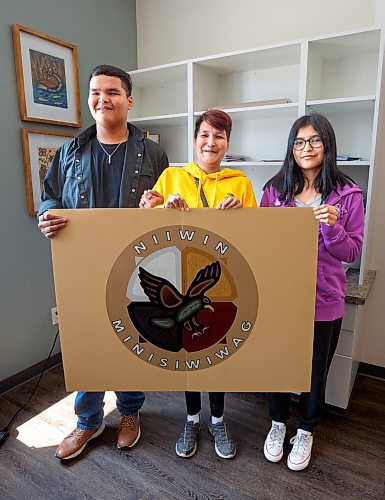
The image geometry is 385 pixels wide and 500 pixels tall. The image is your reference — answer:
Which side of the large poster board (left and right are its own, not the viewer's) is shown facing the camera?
front

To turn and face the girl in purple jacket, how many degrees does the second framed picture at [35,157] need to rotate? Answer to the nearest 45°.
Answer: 0° — it already faces them

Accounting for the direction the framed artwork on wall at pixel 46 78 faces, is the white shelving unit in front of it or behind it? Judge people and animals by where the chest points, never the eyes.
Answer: in front

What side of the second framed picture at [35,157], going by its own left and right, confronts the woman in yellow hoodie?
front

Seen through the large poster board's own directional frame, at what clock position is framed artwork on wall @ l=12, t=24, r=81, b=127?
The framed artwork on wall is roughly at 5 o'clock from the large poster board.

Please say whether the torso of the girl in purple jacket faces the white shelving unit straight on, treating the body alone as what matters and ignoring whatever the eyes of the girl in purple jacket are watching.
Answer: no

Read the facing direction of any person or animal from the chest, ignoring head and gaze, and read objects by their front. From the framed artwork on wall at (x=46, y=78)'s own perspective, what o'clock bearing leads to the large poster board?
The large poster board is roughly at 1 o'clock from the framed artwork on wall.

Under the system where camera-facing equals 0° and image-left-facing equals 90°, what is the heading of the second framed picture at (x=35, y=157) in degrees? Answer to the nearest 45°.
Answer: approximately 315°

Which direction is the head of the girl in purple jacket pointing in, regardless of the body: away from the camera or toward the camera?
toward the camera

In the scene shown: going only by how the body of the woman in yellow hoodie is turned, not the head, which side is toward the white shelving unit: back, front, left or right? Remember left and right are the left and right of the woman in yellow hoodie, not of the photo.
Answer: back

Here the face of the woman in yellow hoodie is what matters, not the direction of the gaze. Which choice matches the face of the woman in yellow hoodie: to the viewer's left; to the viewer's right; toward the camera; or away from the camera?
toward the camera

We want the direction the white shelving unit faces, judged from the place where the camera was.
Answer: facing the viewer and to the left of the viewer

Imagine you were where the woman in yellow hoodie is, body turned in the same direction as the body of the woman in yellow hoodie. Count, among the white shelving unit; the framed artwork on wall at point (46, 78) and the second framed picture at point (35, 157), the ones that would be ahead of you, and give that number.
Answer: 0

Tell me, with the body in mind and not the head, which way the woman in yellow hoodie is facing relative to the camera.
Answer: toward the camera

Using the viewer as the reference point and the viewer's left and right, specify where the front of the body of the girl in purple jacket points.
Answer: facing the viewer

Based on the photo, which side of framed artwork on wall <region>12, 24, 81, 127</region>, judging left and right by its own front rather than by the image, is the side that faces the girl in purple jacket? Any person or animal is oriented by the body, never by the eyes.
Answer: front

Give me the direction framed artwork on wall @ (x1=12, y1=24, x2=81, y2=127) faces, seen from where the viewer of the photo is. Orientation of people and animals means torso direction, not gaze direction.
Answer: facing the viewer and to the right of the viewer

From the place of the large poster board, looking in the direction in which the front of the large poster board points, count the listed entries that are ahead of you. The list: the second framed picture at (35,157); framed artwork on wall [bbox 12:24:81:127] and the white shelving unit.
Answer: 0
